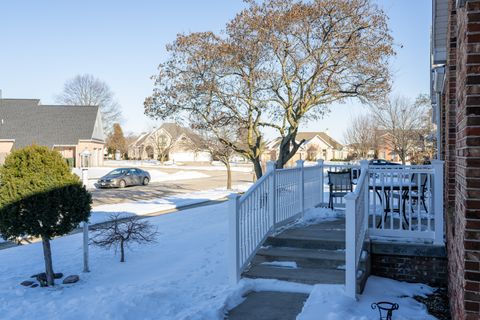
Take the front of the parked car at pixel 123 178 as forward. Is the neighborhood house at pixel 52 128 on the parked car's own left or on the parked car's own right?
on the parked car's own right
